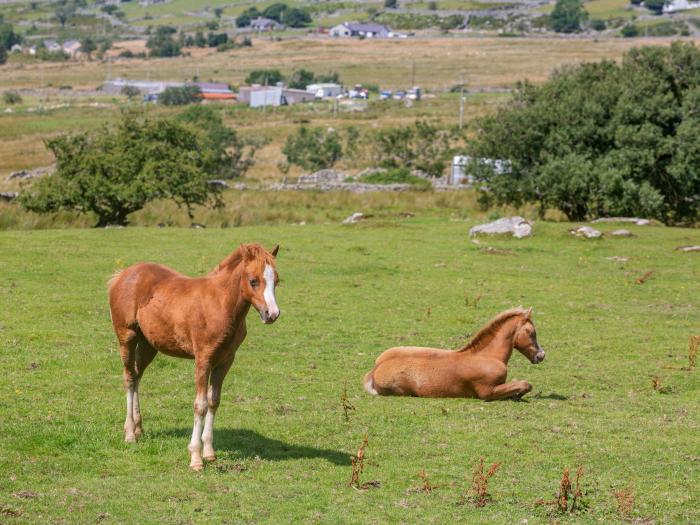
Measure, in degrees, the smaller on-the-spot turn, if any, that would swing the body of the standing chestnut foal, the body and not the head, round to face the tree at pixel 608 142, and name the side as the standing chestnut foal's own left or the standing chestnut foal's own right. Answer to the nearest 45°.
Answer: approximately 90° to the standing chestnut foal's own left

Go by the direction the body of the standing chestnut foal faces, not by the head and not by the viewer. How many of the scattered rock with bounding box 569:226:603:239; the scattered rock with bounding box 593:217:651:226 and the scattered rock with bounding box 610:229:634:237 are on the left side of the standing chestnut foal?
3

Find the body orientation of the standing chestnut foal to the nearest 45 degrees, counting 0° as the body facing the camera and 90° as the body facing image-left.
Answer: approximately 315°

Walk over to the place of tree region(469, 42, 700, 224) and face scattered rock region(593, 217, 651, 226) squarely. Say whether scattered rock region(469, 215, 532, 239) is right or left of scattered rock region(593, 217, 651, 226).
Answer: right

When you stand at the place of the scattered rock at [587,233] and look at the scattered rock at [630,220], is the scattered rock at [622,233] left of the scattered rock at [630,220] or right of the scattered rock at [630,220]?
right

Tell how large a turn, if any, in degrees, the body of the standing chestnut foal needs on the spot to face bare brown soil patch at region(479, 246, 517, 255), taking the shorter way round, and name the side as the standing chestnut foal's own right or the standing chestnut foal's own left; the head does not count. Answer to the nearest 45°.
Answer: approximately 90° to the standing chestnut foal's own left

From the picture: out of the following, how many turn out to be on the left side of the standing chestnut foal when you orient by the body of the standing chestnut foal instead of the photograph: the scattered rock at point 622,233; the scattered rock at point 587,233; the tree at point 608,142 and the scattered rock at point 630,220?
4

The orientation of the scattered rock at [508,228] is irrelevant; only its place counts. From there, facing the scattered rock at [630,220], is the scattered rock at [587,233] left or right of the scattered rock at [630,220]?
right

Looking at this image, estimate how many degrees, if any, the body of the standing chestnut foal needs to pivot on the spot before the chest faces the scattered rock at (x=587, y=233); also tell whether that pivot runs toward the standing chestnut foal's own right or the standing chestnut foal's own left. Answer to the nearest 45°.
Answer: approximately 90° to the standing chestnut foal's own left

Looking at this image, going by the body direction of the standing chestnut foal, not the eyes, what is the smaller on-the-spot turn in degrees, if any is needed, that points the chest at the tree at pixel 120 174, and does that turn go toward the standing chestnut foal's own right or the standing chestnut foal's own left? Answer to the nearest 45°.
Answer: approximately 135° to the standing chestnut foal's own left

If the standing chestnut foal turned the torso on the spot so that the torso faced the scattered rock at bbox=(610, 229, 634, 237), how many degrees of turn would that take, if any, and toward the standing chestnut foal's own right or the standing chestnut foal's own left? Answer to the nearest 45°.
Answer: approximately 90° to the standing chestnut foal's own left

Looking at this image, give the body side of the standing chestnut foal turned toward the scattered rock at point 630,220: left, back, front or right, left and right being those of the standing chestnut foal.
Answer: left
